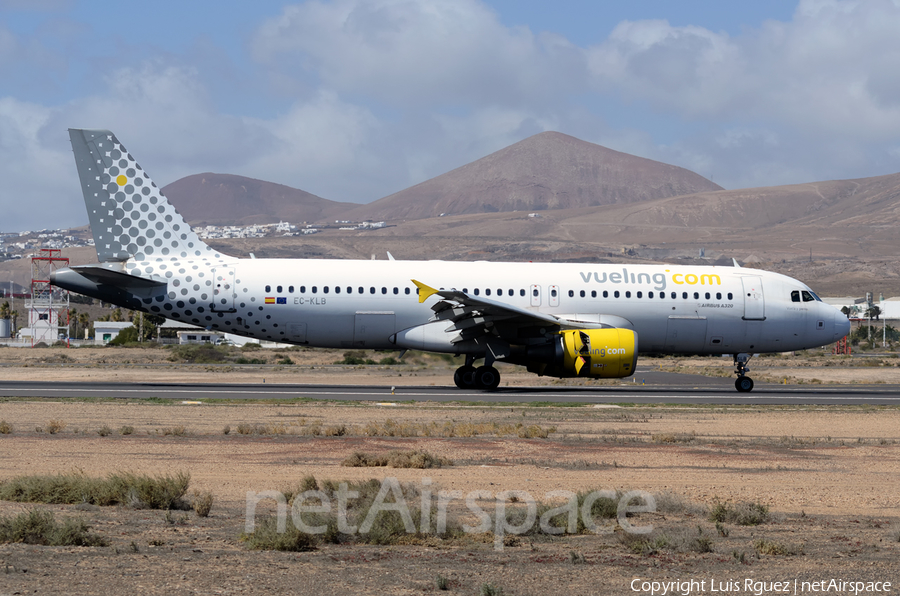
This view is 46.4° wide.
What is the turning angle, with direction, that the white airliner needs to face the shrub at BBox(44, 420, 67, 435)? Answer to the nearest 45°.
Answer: approximately 135° to its right

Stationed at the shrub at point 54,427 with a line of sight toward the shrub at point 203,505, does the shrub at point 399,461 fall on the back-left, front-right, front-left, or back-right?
front-left

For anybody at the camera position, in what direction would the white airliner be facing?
facing to the right of the viewer

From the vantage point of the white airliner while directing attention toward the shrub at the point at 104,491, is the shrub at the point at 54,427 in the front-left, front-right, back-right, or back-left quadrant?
front-right

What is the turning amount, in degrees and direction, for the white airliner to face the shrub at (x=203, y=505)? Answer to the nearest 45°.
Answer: approximately 90° to its right

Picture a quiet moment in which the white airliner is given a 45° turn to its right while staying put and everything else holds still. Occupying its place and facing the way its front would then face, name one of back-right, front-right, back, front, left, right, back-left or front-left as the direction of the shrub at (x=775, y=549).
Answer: front-right

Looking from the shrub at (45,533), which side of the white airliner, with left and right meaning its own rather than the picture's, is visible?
right

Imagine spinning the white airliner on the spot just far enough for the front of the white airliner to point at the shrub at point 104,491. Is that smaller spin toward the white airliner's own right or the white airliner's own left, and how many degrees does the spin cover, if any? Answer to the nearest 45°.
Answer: approximately 90° to the white airliner's own right

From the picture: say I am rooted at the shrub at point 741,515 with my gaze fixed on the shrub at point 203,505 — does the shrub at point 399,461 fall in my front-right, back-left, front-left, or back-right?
front-right

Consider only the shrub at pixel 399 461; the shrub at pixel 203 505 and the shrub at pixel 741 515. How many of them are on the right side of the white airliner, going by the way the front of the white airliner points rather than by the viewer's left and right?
3

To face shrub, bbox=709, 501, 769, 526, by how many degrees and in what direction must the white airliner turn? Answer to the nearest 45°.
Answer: approximately 90° to its right

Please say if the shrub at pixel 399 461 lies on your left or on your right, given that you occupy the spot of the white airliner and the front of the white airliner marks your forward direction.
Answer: on your right
